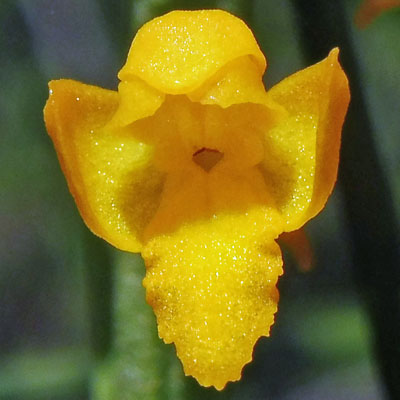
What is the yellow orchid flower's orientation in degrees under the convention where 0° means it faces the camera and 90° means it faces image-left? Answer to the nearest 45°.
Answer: approximately 0°
